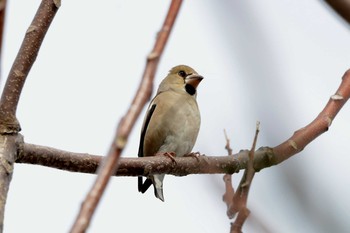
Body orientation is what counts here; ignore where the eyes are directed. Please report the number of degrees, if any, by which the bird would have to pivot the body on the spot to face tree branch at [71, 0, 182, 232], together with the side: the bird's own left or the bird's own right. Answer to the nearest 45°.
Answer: approximately 45° to the bird's own right

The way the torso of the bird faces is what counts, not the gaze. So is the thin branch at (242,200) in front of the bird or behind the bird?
in front

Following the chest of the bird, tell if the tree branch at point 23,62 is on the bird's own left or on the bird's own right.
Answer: on the bird's own right

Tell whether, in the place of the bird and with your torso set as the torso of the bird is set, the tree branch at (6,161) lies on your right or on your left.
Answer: on your right

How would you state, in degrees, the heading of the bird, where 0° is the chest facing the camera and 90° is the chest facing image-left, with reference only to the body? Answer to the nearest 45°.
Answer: approximately 315°
